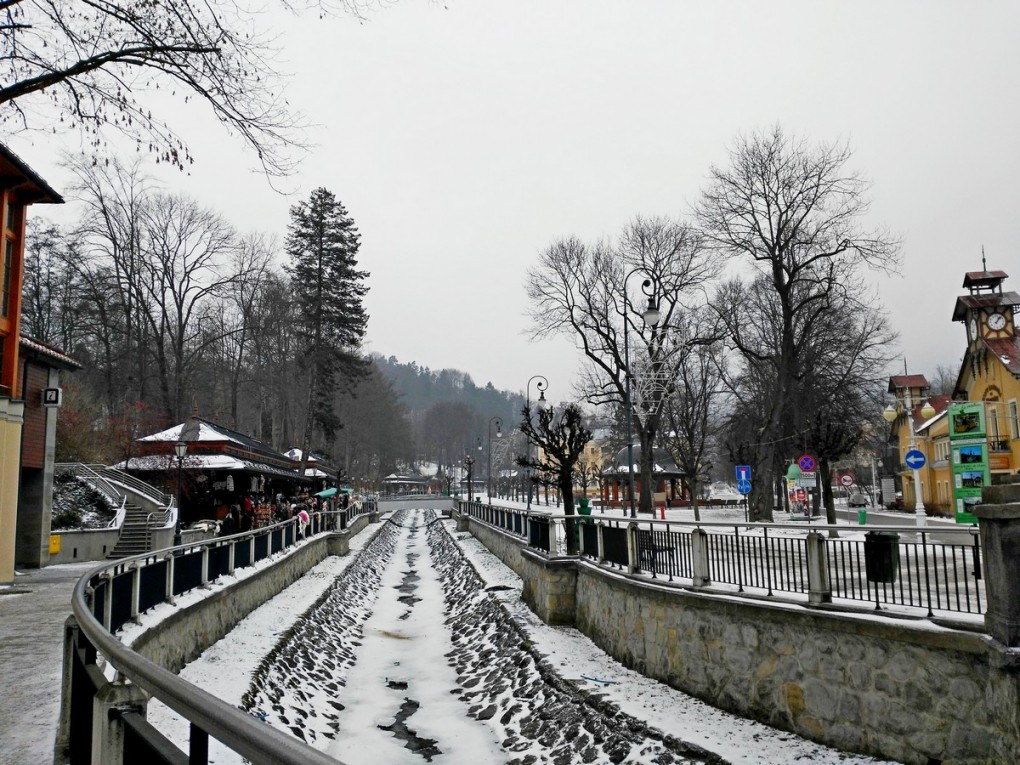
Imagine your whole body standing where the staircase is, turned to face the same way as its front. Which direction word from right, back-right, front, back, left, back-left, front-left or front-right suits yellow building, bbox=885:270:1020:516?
left

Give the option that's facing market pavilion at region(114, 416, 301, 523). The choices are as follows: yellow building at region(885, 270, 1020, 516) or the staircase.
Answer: the yellow building

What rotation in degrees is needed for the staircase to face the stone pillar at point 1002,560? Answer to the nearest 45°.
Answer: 0° — it already faces it

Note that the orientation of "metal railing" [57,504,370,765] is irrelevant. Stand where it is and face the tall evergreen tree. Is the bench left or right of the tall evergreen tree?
right

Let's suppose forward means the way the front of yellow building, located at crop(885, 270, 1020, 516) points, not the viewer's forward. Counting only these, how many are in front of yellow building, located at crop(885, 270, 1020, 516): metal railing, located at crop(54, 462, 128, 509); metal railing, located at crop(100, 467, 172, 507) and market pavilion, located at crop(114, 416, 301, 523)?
3

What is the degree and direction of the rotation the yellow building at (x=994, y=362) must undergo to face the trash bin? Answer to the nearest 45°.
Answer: approximately 45° to its left

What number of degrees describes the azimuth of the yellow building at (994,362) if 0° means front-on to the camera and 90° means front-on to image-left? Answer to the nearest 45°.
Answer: approximately 45°

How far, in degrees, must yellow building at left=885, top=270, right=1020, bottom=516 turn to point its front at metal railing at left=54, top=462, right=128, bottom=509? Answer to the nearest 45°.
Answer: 0° — it already faces it

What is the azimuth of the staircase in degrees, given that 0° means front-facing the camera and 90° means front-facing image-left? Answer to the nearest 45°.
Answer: approximately 0°
